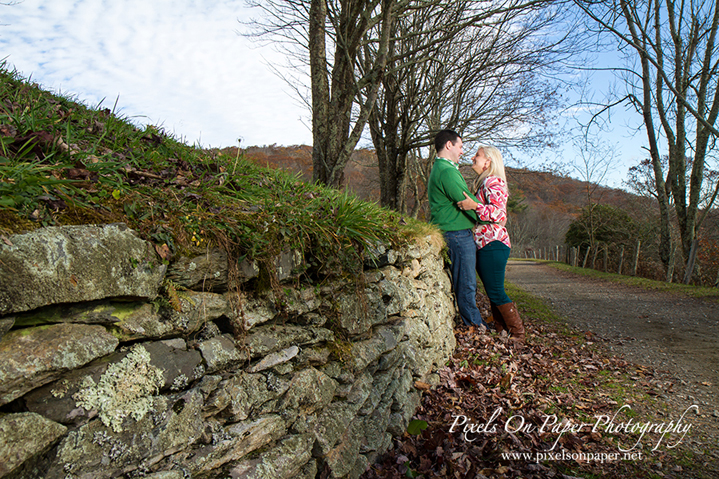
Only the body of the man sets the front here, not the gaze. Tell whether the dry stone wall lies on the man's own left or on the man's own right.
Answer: on the man's own right

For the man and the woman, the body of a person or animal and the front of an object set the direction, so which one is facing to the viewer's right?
the man

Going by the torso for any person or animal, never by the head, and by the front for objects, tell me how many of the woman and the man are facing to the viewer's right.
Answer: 1

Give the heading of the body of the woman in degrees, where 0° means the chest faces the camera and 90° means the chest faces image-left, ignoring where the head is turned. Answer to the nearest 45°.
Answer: approximately 90°

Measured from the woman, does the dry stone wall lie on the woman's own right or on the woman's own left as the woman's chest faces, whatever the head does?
on the woman's own left

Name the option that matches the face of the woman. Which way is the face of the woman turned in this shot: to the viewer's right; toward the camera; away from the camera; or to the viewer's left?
to the viewer's left

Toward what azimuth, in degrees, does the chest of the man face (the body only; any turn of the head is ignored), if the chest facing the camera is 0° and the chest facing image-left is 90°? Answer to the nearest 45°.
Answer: approximately 270°

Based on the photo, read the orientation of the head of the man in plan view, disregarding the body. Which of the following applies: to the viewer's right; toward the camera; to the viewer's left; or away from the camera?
to the viewer's right

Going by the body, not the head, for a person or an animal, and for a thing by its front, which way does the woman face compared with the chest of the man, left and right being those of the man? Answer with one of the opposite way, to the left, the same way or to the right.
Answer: the opposite way
